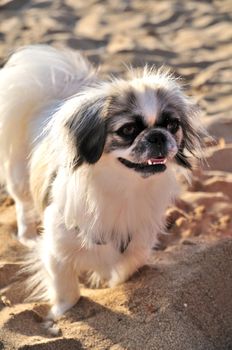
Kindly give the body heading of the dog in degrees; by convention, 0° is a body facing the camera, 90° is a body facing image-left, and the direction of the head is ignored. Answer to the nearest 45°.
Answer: approximately 315°
